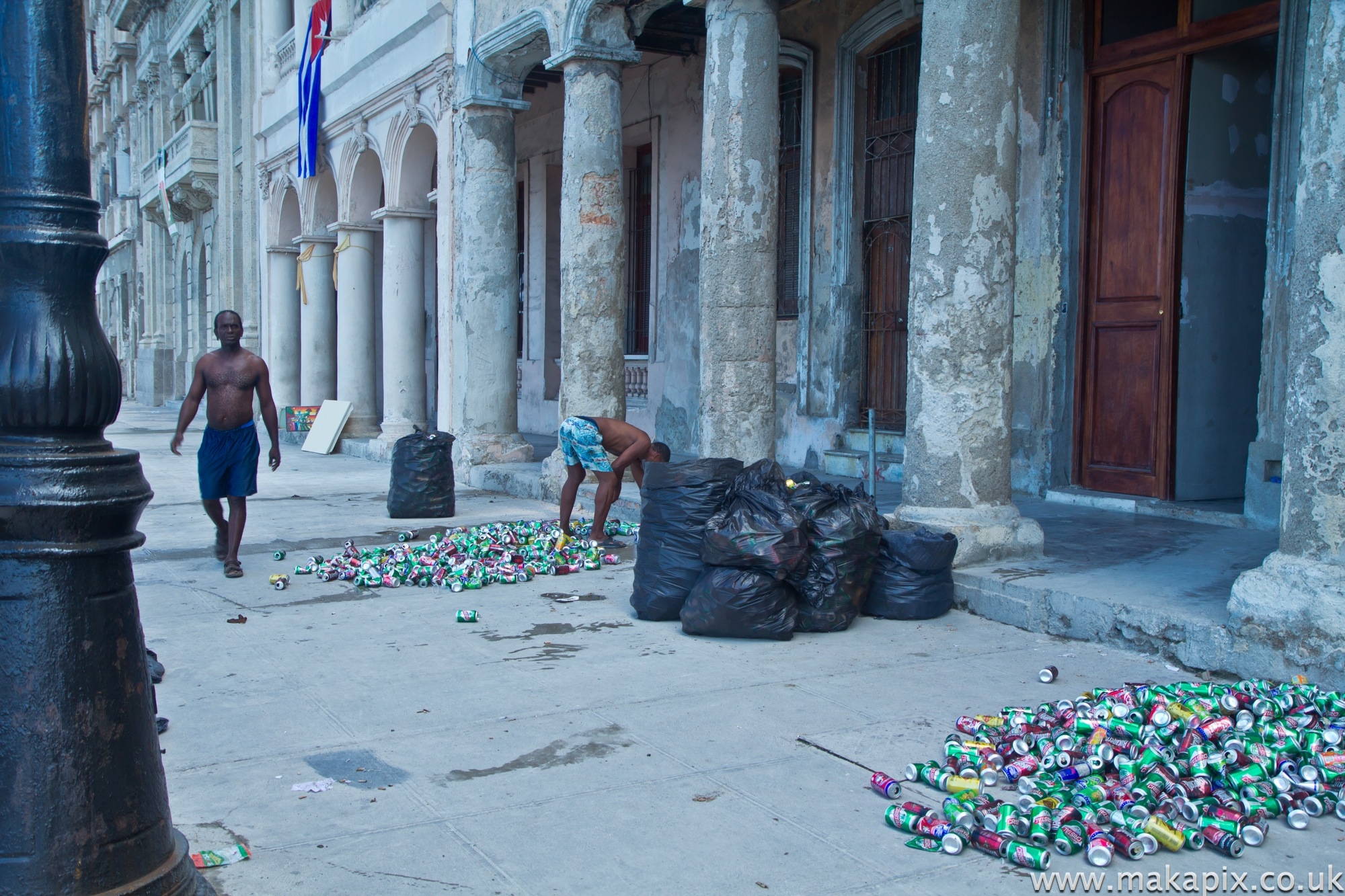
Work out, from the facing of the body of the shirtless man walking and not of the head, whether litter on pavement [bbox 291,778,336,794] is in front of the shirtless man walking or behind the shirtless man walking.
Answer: in front

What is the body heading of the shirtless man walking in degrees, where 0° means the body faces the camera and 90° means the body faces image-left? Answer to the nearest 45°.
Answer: approximately 0°

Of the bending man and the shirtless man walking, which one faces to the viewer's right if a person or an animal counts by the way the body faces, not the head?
the bending man

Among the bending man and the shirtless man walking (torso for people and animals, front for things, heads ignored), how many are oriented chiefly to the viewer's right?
1

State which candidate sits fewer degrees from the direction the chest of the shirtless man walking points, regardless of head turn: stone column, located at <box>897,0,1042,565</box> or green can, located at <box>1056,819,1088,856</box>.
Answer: the green can

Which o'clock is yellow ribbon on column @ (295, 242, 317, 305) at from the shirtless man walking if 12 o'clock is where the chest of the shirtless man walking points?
The yellow ribbon on column is roughly at 6 o'clock from the shirtless man walking.

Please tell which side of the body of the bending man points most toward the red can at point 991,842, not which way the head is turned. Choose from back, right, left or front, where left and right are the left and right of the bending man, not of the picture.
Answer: right

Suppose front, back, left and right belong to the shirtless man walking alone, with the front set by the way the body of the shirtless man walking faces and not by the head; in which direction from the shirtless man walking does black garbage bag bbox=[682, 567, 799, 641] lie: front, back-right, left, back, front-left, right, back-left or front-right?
front-left

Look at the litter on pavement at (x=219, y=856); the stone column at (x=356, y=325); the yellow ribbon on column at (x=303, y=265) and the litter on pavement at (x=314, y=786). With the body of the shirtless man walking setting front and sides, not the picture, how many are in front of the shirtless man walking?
2

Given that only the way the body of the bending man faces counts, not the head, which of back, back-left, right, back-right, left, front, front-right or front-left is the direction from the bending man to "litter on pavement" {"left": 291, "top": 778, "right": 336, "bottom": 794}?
right

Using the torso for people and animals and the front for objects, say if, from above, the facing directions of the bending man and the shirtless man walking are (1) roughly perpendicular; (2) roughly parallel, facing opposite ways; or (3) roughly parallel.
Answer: roughly perpendicular

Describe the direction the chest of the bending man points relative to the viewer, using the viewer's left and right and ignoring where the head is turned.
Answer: facing to the right of the viewer

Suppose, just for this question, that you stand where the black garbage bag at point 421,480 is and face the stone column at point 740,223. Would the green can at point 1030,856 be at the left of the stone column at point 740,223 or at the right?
right
